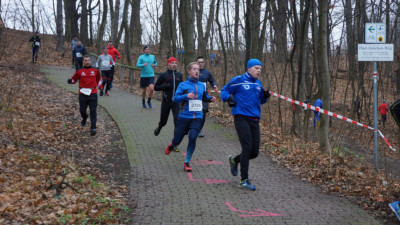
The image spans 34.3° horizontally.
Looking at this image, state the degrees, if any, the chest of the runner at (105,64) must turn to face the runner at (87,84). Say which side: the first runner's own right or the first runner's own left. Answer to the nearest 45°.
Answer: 0° — they already face them

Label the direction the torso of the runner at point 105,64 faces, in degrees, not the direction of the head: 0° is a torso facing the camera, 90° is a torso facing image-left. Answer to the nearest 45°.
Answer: approximately 0°

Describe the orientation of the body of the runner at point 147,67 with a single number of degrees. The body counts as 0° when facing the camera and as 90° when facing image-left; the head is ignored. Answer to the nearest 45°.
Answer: approximately 0°

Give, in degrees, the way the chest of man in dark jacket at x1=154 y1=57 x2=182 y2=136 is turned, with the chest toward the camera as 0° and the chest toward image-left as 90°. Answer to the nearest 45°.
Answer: approximately 315°
